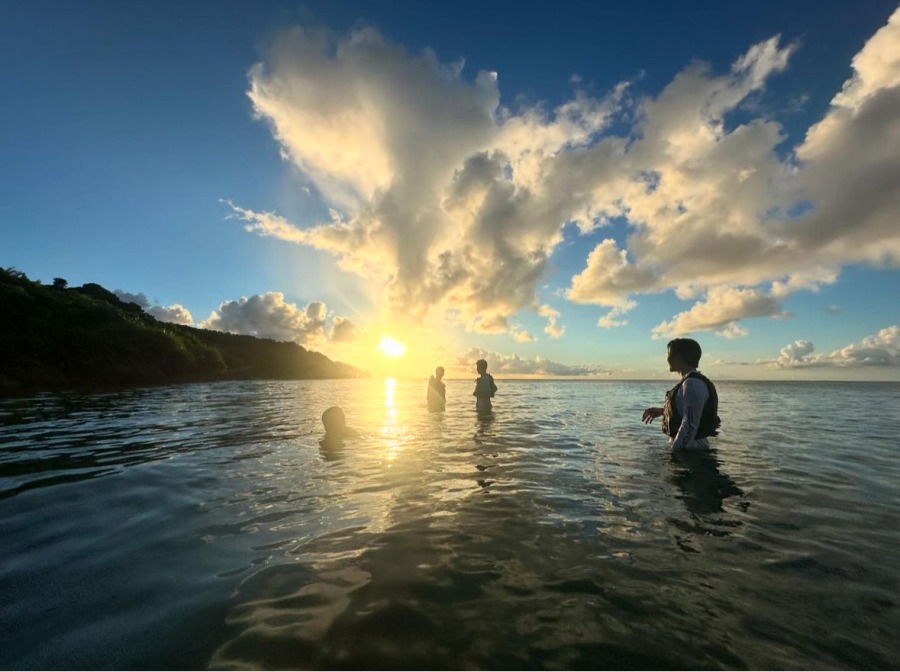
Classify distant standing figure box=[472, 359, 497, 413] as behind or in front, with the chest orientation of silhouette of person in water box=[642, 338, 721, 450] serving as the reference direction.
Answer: in front

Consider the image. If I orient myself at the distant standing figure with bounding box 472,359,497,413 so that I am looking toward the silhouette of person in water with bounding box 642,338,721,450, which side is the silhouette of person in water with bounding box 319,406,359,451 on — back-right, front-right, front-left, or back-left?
front-right

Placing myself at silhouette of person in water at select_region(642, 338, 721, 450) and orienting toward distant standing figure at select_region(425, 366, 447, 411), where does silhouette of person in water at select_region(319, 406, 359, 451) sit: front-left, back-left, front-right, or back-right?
front-left

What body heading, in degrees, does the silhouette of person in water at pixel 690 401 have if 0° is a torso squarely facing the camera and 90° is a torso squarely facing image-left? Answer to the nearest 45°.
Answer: approximately 90°
